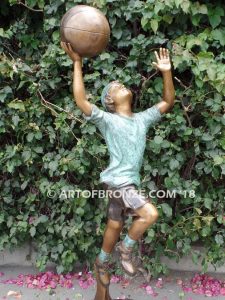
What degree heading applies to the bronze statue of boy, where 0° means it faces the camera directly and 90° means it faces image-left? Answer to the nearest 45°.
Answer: approximately 315°
